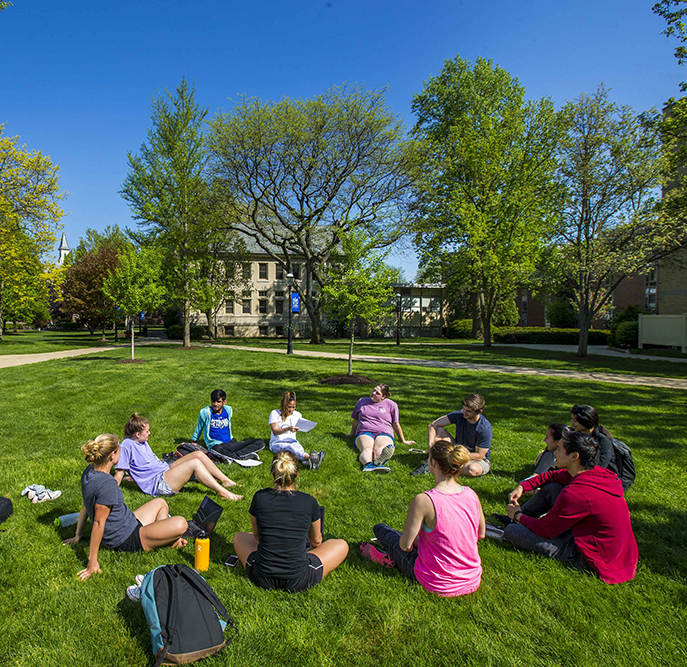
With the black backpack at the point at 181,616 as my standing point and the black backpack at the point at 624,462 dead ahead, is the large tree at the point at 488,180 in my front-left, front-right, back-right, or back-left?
front-left

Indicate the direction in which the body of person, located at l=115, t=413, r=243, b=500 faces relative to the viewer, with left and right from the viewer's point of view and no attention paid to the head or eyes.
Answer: facing to the right of the viewer

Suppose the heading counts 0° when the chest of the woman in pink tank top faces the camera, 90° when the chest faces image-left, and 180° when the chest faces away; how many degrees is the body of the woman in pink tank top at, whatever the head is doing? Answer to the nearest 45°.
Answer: approximately 135°

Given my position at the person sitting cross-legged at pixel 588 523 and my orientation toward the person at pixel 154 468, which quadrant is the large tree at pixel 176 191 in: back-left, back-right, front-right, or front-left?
front-right

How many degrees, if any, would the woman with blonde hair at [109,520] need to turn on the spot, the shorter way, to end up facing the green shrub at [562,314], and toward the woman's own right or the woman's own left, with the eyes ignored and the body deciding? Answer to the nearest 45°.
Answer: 0° — they already face it

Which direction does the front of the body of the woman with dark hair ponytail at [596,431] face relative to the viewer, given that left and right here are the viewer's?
facing to the left of the viewer

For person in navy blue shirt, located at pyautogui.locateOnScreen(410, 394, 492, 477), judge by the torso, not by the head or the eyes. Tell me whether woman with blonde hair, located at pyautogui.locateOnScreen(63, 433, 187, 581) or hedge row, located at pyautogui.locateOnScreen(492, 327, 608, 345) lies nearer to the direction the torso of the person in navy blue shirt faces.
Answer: the woman with blonde hair

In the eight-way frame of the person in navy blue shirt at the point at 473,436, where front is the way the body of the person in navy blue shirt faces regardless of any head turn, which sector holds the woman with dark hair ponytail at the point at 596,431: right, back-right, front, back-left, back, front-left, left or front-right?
left

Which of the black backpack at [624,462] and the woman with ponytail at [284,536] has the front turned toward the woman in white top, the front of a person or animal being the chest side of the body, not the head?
the woman with ponytail

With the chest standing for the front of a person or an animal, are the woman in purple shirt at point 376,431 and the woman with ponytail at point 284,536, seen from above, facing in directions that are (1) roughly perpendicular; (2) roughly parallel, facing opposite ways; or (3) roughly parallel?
roughly parallel, facing opposite ways

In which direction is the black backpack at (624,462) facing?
to the viewer's right

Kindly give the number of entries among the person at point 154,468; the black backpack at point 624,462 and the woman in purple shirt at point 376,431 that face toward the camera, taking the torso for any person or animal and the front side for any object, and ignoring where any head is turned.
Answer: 1

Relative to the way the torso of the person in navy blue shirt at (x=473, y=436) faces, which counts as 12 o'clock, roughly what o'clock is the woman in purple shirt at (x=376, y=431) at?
The woman in purple shirt is roughly at 2 o'clock from the person in navy blue shirt.

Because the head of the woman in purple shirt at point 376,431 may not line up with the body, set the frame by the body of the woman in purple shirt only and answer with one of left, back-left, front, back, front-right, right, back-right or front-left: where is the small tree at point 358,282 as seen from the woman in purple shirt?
back

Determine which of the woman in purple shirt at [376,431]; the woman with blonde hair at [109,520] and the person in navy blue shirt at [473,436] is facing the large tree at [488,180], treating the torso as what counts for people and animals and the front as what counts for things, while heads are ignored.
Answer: the woman with blonde hair

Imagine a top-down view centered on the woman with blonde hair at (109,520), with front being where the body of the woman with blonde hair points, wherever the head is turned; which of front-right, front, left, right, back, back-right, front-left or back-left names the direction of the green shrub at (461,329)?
front

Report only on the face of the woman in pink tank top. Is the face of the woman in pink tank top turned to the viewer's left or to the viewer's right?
to the viewer's left

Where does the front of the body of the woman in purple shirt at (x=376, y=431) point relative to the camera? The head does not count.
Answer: toward the camera

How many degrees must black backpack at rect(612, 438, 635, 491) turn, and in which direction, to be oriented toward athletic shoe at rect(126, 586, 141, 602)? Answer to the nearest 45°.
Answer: approximately 135° to its right

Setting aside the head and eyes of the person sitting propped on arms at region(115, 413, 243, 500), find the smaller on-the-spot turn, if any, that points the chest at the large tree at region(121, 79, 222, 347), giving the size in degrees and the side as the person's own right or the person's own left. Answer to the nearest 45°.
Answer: approximately 90° to the person's own left

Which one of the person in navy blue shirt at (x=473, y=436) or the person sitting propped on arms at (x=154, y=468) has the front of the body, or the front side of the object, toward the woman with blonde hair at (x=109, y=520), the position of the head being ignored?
the person in navy blue shirt

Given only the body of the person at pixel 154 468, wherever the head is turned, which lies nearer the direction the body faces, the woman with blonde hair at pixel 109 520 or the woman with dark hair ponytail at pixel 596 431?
the woman with dark hair ponytail

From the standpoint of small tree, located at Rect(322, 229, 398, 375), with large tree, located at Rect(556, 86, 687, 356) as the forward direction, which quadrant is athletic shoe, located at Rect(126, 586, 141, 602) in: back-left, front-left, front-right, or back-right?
back-right
